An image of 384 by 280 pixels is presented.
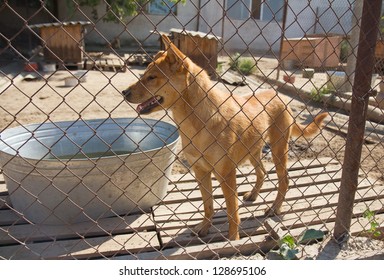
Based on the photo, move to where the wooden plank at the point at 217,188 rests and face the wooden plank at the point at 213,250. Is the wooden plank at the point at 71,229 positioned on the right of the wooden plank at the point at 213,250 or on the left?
right

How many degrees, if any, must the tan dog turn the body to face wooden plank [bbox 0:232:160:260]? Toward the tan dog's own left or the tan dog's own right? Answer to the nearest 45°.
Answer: approximately 45° to the tan dog's own right
